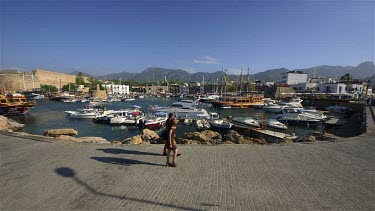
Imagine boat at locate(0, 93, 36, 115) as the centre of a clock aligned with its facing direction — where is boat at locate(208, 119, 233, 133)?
boat at locate(208, 119, 233, 133) is roughly at 2 o'clock from boat at locate(0, 93, 36, 115).

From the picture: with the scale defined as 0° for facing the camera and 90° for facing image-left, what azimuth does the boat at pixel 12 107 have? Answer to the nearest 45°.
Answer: approximately 270°

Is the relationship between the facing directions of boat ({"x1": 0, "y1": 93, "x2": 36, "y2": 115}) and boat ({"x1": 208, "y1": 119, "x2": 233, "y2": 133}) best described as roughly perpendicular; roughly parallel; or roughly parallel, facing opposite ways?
roughly perpendicular
